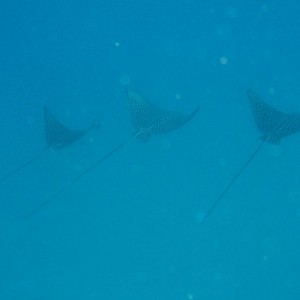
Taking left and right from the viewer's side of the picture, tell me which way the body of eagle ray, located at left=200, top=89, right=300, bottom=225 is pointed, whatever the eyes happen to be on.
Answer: facing away from the viewer and to the right of the viewer

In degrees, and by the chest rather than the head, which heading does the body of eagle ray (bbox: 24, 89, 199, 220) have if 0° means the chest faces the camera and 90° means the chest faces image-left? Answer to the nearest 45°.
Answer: approximately 225°

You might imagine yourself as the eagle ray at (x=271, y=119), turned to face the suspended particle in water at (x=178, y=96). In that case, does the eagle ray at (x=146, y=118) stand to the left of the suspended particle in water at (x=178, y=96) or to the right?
left

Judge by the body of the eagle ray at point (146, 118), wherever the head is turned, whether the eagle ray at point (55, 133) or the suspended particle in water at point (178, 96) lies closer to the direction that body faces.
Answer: the suspended particle in water
